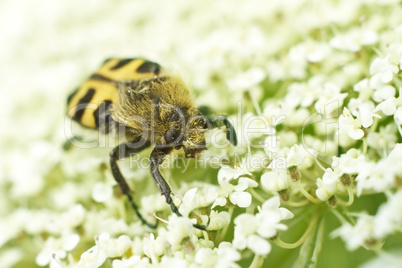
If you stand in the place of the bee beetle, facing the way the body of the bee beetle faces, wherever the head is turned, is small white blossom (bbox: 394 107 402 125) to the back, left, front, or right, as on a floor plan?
front

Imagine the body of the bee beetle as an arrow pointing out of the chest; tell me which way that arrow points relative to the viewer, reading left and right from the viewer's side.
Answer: facing the viewer and to the right of the viewer
